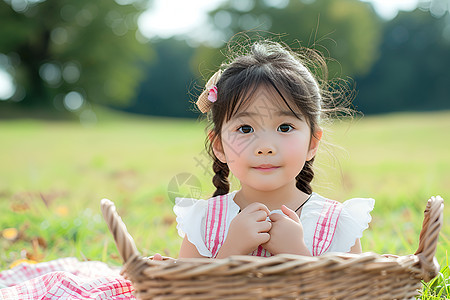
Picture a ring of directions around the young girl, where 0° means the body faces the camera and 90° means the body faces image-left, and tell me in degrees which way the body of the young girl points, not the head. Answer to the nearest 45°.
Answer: approximately 0°

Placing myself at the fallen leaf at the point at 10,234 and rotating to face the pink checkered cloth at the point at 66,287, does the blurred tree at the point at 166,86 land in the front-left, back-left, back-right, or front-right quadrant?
back-left

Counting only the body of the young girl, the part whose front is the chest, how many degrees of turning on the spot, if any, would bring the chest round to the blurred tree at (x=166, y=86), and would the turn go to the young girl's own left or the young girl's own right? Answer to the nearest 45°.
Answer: approximately 180°

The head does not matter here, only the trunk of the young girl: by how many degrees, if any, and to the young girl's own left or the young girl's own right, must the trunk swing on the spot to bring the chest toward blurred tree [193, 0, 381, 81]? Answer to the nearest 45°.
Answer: approximately 180°

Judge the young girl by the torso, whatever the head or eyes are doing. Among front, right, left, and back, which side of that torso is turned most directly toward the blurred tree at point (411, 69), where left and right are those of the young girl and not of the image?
back
